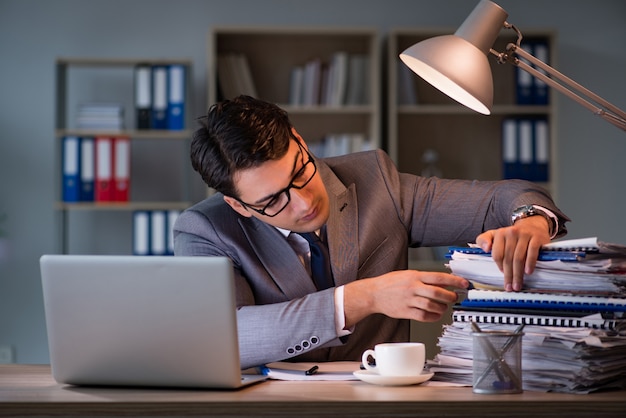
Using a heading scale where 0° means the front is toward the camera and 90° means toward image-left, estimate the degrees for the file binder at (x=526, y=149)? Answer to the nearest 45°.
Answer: approximately 0°

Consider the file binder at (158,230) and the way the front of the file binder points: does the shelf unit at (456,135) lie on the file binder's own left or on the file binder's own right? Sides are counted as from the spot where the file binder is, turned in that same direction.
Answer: on the file binder's own left

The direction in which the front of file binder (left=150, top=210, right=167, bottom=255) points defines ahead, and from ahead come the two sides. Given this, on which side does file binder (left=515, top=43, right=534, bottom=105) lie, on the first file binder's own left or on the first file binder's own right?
on the first file binder's own left

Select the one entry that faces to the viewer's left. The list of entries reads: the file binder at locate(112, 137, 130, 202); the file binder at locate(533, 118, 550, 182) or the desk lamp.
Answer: the desk lamp

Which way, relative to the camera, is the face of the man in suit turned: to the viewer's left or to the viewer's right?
to the viewer's right

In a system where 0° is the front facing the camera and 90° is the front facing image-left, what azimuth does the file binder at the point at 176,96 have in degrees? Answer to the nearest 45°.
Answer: approximately 0°

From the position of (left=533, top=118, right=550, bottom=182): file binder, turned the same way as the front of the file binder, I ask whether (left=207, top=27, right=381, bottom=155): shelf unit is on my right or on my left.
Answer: on my right
